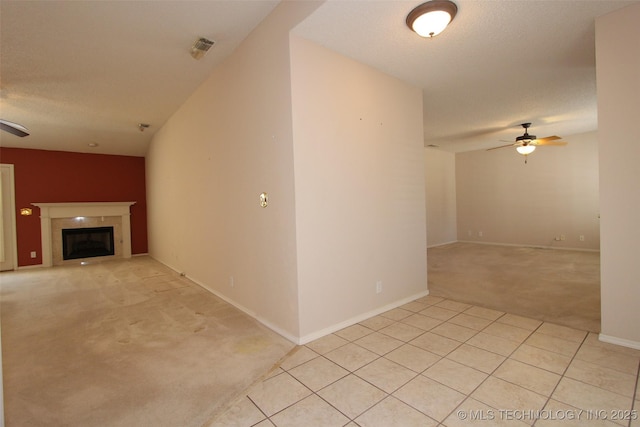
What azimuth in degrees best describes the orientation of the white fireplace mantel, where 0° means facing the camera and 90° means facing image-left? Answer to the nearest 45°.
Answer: approximately 0°

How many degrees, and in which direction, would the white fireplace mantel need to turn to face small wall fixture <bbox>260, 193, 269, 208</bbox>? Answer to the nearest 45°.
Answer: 0° — it already faces it

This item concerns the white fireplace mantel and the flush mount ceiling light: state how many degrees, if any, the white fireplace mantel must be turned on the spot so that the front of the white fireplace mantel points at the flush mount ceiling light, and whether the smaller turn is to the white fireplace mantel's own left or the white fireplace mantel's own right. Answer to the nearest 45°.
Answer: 0° — it already faces it

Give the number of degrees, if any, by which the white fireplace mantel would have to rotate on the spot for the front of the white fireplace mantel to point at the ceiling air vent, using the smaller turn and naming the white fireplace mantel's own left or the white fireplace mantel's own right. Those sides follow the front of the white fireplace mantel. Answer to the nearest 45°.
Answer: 0° — it already faces it
